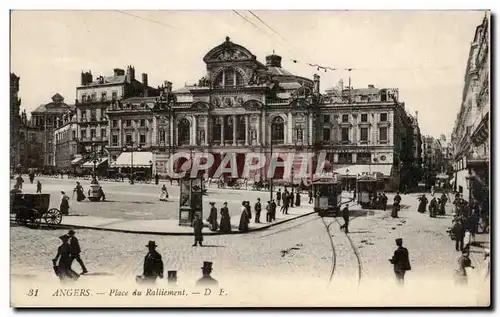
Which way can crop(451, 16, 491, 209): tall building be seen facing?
to the viewer's left

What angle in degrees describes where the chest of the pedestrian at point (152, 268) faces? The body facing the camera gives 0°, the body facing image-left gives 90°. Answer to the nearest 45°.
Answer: approximately 180°
